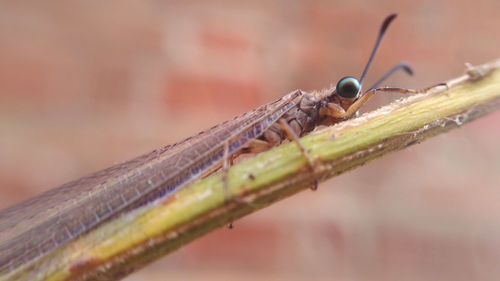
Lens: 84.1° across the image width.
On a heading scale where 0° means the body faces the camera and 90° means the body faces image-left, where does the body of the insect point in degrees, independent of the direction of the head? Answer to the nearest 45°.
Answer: approximately 270°
